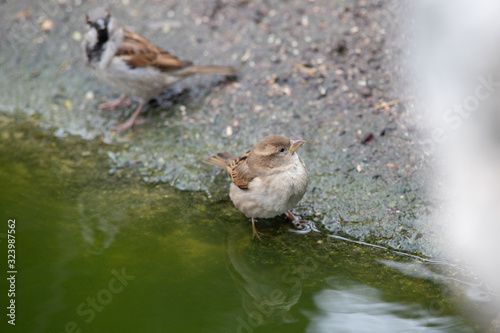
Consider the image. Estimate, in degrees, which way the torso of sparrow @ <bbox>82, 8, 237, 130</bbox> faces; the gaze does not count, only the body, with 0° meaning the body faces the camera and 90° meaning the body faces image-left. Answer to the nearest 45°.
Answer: approximately 45°

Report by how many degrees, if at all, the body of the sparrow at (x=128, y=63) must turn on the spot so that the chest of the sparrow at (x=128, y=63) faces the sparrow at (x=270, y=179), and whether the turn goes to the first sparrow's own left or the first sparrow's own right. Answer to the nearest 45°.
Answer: approximately 90° to the first sparrow's own left

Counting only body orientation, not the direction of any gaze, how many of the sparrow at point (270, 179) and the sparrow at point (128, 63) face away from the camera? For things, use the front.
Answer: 0

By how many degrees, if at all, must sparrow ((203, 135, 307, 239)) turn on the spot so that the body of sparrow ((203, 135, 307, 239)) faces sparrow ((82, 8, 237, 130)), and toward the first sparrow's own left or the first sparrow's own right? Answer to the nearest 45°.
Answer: approximately 180°

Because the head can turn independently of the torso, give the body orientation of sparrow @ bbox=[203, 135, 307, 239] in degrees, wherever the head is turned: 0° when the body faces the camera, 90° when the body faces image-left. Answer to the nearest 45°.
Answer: approximately 315°
